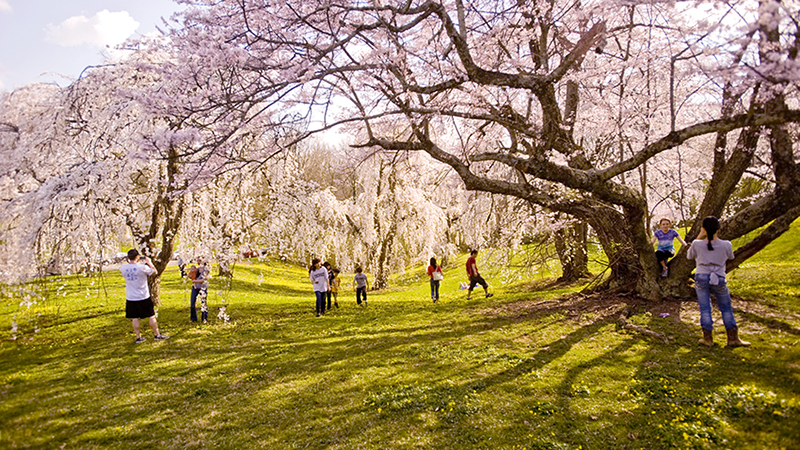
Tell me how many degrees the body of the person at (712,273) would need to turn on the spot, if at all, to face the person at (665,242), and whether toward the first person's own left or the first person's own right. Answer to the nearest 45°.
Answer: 0° — they already face them

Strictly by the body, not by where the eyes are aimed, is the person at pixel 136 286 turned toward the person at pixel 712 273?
no

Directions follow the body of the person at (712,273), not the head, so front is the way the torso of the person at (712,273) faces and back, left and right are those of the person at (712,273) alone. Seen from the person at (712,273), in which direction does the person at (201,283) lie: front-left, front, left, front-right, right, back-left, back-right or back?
left

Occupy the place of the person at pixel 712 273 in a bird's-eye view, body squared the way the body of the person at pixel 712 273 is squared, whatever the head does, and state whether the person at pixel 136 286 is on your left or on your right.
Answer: on your left

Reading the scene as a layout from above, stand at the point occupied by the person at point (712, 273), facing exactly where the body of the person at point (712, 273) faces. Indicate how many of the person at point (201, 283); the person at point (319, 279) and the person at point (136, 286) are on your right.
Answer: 0

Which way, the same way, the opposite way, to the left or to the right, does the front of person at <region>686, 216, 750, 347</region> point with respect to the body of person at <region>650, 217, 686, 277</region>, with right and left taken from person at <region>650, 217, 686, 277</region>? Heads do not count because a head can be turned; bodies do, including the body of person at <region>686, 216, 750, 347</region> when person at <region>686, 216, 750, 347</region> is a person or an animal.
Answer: the opposite way

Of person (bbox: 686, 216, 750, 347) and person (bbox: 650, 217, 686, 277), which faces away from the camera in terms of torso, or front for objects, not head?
person (bbox: 686, 216, 750, 347)

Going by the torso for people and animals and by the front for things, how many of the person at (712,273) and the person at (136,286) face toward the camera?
0

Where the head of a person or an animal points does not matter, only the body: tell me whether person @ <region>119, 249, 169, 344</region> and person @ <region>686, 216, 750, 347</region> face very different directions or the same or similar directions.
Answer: same or similar directions

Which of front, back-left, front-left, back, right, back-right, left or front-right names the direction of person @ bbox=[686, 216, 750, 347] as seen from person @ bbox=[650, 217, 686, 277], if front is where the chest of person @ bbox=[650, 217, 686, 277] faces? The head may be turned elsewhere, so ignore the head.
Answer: front

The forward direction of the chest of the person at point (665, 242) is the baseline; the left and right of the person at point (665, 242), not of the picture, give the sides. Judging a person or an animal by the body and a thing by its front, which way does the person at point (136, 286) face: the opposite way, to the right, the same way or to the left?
the opposite way

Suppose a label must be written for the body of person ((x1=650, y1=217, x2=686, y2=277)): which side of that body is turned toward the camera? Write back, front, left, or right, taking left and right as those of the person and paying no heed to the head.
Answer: front

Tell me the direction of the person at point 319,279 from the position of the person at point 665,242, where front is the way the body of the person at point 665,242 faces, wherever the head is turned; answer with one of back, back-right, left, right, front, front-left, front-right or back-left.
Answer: right

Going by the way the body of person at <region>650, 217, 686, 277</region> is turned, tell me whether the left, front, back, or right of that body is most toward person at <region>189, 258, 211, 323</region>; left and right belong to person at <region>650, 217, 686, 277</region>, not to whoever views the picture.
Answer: right

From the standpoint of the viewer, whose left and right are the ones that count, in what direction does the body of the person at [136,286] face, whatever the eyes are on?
facing away from the viewer and to the right of the viewer

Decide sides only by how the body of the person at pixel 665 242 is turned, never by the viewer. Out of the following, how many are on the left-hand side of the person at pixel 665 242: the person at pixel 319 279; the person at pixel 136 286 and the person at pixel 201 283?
0

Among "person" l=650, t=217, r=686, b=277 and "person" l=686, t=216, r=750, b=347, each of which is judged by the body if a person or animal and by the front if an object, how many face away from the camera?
1

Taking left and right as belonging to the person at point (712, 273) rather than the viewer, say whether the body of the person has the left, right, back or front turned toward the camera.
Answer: back

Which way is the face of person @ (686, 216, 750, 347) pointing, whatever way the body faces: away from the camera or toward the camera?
away from the camera

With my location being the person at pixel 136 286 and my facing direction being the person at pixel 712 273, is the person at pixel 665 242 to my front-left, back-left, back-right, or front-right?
front-left
